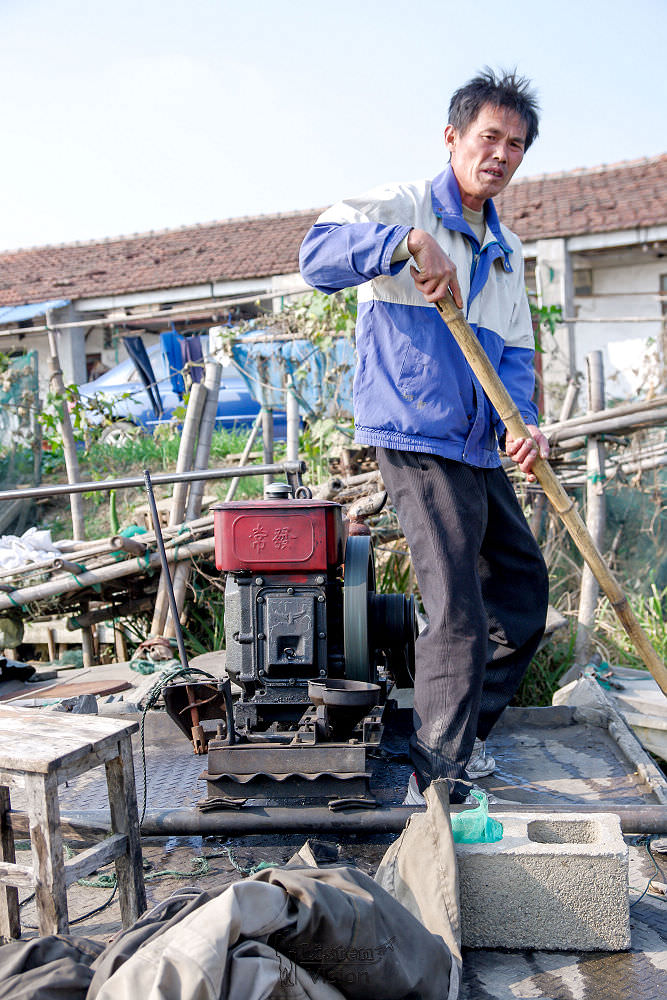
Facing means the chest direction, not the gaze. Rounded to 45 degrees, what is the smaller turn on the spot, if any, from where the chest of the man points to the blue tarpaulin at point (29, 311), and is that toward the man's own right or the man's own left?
approximately 180°

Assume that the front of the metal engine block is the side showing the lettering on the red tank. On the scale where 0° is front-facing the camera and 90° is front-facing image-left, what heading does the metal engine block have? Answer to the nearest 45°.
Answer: approximately 0°

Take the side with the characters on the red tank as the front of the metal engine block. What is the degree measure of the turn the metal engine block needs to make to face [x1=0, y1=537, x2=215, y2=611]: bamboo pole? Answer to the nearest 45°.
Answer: approximately 135° to its right

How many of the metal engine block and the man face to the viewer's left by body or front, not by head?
0

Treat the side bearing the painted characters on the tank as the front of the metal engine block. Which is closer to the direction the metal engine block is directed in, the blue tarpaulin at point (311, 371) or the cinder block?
the cinder block

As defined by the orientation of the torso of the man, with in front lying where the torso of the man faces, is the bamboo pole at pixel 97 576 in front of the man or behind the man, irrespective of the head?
behind

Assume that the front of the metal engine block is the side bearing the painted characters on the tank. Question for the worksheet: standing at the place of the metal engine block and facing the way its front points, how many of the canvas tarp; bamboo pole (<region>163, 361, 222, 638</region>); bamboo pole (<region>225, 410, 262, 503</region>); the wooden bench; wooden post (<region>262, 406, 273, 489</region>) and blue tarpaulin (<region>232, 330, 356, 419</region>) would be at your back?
4

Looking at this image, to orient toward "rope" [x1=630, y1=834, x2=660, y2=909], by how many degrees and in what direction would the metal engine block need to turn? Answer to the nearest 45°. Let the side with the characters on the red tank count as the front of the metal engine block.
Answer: approximately 45° to its left

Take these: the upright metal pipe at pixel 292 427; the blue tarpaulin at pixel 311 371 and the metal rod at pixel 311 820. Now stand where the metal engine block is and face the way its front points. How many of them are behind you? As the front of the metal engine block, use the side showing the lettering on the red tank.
2

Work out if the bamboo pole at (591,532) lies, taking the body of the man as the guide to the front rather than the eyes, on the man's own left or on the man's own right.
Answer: on the man's own left
